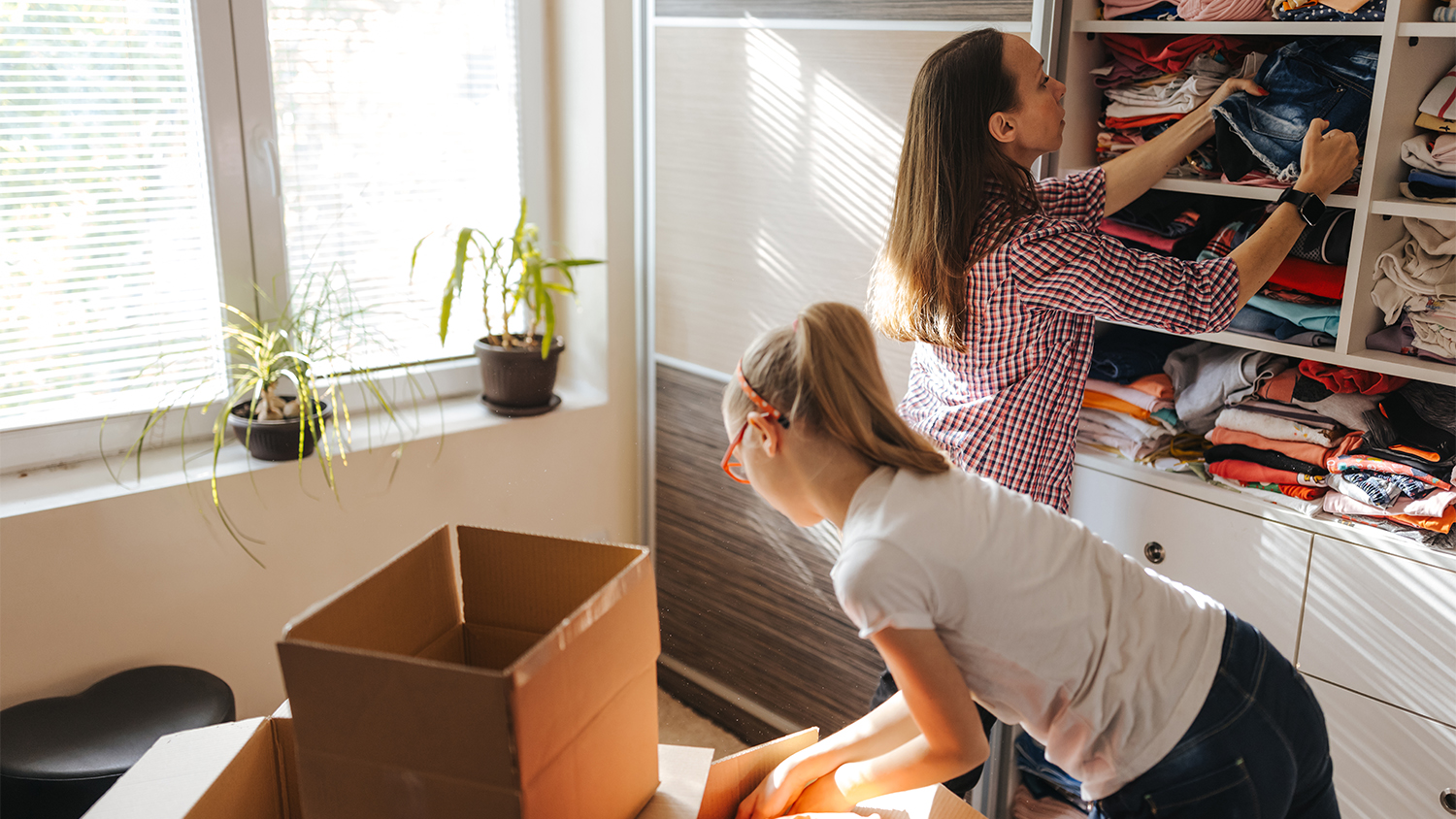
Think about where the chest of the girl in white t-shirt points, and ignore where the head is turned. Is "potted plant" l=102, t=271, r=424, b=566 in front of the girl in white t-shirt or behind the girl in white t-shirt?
in front

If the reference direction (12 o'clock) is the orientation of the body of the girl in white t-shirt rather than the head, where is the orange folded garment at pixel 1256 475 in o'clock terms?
The orange folded garment is roughly at 4 o'clock from the girl in white t-shirt.

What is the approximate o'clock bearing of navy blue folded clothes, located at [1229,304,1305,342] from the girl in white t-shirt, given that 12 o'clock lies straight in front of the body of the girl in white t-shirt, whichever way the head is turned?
The navy blue folded clothes is roughly at 4 o'clock from the girl in white t-shirt.

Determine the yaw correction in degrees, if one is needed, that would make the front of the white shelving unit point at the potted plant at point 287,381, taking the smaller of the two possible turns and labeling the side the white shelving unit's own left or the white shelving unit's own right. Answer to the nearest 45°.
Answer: approximately 45° to the white shelving unit's own right

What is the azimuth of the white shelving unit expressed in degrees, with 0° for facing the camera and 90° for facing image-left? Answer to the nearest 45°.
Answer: approximately 45°

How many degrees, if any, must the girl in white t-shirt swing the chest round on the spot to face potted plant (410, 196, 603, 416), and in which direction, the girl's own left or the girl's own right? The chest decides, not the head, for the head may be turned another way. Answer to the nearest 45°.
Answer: approximately 45° to the girl's own right

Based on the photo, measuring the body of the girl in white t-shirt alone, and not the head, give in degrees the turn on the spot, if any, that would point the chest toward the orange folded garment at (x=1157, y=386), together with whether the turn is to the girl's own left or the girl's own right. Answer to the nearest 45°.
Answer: approximately 90° to the girl's own right

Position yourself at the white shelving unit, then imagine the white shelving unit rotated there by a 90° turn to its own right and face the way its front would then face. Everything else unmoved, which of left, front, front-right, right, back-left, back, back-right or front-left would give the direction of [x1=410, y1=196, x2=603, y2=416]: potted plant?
front-left

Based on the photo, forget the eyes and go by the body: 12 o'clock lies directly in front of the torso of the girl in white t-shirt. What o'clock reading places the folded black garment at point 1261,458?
The folded black garment is roughly at 4 o'clock from the girl in white t-shirt.

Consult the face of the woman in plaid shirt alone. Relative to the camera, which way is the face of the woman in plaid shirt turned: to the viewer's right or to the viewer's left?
to the viewer's right

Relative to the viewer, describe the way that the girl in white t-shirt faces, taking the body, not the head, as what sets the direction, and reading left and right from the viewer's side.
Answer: facing to the left of the viewer

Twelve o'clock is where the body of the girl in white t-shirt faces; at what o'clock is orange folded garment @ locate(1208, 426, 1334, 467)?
The orange folded garment is roughly at 4 o'clock from the girl in white t-shirt.
